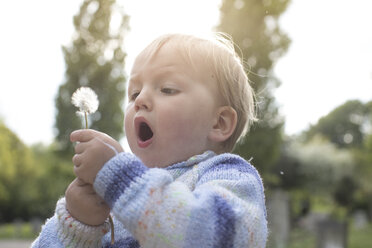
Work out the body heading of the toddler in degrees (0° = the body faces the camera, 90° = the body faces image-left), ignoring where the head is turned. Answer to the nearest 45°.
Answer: approximately 45°

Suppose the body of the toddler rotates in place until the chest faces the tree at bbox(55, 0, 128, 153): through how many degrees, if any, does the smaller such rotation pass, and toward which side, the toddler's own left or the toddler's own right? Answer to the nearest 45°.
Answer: approximately 135° to the toddler's own right

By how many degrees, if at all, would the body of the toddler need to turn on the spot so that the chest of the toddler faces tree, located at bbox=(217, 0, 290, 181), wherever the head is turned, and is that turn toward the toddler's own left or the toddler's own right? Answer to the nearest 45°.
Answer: approximately 135° to the toddler's own right
